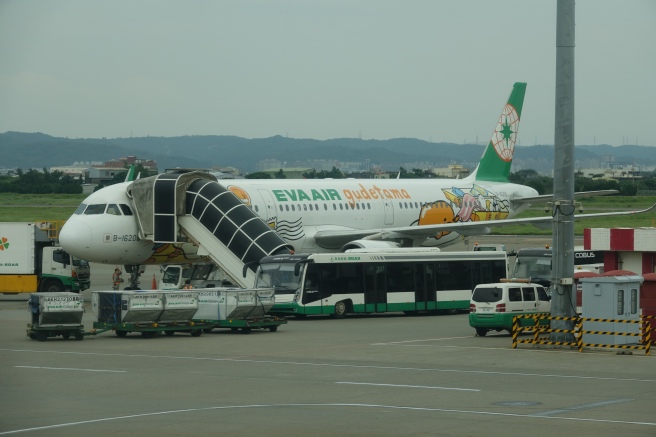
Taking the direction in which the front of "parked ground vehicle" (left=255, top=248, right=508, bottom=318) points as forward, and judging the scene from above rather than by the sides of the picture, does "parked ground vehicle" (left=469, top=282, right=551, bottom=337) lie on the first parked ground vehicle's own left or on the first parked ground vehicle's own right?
on the first parked ground vehicle's own left

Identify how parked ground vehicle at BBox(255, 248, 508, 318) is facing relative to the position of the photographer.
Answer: facing the viewer and to the left of the viewer
